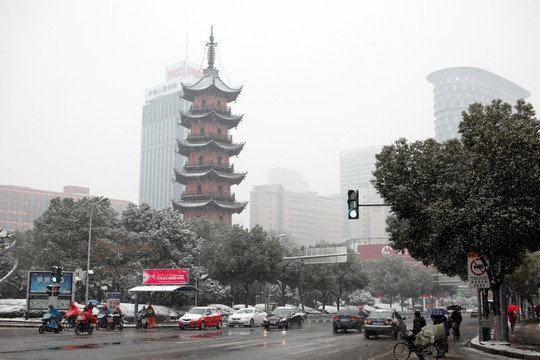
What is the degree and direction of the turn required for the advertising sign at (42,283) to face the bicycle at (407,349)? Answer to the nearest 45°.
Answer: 0° — it already faces it

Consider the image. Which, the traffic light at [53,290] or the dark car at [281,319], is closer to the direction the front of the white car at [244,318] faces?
the traffic light

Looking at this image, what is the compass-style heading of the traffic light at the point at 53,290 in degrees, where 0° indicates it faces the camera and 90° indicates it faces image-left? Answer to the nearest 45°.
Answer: approximately 0°

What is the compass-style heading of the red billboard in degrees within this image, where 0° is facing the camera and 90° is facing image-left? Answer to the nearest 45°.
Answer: approximately 0°

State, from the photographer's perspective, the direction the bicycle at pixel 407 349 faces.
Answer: facing to the left of the viewer

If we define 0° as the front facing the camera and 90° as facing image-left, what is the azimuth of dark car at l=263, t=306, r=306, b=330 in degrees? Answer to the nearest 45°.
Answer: approximately 45°

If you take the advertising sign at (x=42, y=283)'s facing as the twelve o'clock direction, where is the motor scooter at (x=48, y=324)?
The motor scooter is roughly at 12 o'clock from the advertising sign.

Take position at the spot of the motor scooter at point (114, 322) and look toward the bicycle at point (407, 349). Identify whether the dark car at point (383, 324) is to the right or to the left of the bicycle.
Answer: left

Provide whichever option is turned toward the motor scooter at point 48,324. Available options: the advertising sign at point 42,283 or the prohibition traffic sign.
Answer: the advertising sign

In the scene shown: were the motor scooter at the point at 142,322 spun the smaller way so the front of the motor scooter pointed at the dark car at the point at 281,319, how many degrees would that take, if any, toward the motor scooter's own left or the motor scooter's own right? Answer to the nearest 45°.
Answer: approximately 135° to the motor scooter's own left
